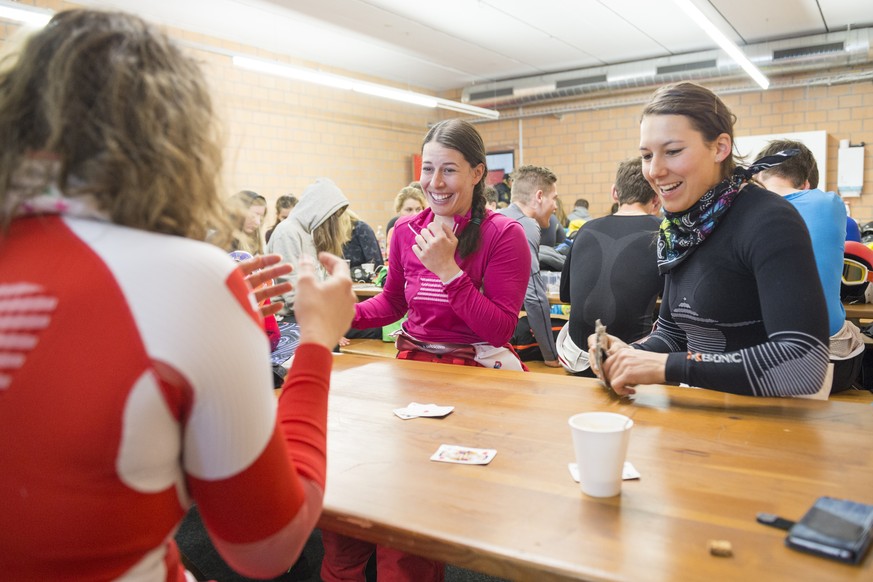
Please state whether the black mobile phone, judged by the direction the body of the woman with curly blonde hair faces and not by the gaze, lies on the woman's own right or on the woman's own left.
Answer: on the woman's own right

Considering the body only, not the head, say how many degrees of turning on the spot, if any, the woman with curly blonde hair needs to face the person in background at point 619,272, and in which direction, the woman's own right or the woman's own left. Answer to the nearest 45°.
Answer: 0° — they already face them

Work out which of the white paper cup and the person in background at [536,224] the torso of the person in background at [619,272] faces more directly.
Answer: the person in background

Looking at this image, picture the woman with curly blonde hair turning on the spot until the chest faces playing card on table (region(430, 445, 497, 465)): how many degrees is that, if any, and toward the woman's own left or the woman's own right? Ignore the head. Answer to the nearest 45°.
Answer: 0° — they already face it

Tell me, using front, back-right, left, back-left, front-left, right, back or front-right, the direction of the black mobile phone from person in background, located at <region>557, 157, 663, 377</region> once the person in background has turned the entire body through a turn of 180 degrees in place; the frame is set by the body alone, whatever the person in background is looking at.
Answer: front

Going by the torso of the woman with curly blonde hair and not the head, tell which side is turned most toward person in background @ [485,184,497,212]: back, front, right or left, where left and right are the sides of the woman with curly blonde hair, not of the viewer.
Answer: front

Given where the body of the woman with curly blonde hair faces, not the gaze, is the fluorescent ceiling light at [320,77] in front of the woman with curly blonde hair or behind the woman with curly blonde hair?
in front

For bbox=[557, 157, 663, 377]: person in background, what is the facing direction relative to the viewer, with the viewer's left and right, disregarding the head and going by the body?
facing away from the viewer

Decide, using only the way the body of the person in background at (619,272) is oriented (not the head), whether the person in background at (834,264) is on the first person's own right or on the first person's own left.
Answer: on the first person's own right

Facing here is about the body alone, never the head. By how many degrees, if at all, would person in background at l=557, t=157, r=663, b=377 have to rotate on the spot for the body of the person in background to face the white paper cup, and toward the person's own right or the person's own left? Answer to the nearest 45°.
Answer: approximately 180°

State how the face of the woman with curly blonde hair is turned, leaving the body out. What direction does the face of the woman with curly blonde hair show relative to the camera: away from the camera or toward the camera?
away from the camera

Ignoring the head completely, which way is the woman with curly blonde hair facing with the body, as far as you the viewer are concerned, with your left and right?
facing away from the viewer and to the right of the viewer

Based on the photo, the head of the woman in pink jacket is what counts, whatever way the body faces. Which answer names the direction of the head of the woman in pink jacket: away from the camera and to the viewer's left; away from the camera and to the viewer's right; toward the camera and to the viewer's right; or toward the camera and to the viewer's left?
toward the camera and to the viewer's left

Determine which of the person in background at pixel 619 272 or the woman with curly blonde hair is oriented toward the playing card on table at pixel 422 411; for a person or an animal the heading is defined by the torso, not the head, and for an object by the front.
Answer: the woman with curly blonde hair

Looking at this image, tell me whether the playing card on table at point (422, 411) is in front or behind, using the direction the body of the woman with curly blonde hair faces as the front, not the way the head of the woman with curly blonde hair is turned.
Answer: in front

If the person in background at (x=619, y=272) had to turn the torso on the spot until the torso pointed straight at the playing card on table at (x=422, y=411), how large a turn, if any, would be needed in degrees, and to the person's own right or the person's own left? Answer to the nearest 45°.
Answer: approximately 180°
